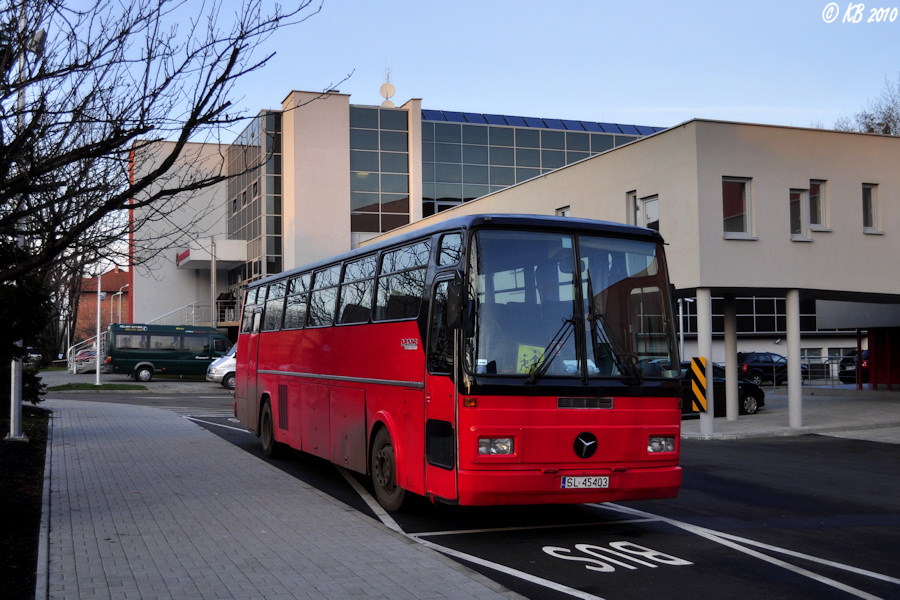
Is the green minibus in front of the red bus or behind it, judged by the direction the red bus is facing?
behind

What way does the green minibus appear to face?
to the viewer's right

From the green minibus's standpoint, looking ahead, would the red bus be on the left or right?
on its right

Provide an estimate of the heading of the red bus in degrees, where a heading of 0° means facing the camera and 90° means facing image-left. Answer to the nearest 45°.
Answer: approximately 315°

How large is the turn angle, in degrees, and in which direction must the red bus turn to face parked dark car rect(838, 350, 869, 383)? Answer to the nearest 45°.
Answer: approximately 90° to its left

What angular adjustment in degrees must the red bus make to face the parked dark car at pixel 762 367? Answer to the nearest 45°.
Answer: approximately 135° to its left

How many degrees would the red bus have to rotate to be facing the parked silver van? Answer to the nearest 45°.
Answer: approximately 135° to its left
